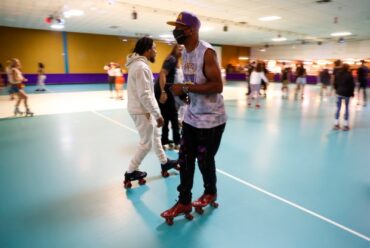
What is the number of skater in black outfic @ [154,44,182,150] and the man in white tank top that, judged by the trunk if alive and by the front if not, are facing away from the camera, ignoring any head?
0

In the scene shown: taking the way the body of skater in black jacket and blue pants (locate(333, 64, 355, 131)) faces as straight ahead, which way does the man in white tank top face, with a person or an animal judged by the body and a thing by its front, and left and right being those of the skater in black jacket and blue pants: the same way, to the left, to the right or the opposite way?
the opposite way

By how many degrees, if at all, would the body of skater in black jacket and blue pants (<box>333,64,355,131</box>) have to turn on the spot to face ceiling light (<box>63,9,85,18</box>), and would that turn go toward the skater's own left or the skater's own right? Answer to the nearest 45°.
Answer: approximately 90° to the skater's own left

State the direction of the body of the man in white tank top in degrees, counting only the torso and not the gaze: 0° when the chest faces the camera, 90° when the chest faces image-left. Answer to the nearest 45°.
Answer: approximately 45°

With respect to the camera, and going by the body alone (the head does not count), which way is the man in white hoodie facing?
to the viewer's right

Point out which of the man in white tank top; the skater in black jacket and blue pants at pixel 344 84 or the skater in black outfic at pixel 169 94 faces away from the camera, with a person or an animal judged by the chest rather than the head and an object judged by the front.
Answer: the skater in black jacket and blue pants at pixel 344 84

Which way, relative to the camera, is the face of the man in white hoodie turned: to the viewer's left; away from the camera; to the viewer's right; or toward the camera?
to the viewer's right

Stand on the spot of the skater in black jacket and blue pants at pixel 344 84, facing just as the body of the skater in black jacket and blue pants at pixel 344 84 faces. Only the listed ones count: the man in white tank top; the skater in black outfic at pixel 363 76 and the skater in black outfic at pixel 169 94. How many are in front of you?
1

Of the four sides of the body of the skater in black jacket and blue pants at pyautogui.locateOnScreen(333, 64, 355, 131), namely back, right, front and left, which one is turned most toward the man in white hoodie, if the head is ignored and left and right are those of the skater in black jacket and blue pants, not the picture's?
back

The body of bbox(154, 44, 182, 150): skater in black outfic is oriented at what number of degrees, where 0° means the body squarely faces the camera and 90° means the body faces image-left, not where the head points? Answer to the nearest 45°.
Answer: approximately 315°
